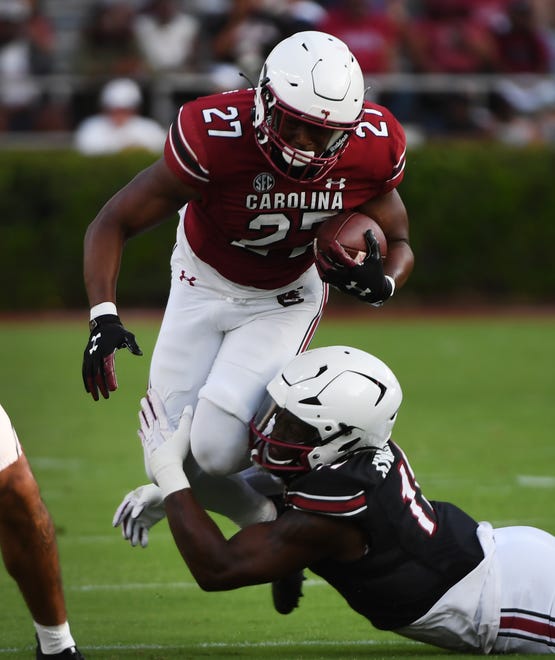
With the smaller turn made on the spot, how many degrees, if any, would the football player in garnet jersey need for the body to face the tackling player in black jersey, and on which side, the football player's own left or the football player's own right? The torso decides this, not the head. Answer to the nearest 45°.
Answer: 0° — they already face them

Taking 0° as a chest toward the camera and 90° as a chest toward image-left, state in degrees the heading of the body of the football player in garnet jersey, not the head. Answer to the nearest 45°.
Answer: approximately 0°
